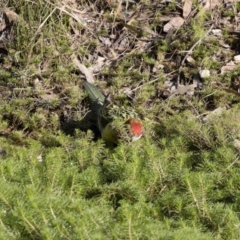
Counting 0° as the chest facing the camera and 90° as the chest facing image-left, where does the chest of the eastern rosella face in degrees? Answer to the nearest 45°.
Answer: approximately 315°

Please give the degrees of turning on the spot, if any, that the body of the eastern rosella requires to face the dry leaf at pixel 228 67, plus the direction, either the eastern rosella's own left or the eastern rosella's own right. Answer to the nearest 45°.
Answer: approximately 90° to the eastern rosella's own left

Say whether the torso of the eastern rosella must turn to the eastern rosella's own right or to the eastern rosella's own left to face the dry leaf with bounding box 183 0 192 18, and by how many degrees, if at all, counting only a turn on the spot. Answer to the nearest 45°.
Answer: approximately 90° to the eastern rosella's own left

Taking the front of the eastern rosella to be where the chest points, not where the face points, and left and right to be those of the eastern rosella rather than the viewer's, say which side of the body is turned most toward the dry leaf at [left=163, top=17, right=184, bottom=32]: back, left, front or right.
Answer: left

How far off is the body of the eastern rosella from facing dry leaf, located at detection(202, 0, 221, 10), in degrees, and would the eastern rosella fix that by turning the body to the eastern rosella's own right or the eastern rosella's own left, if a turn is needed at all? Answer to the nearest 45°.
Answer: approximately 90° to the eastern rosella's own left

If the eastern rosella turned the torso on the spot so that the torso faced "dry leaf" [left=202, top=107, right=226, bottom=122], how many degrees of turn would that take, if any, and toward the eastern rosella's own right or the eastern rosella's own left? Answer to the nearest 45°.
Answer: approximately 45° to the eastern rosella's own left
